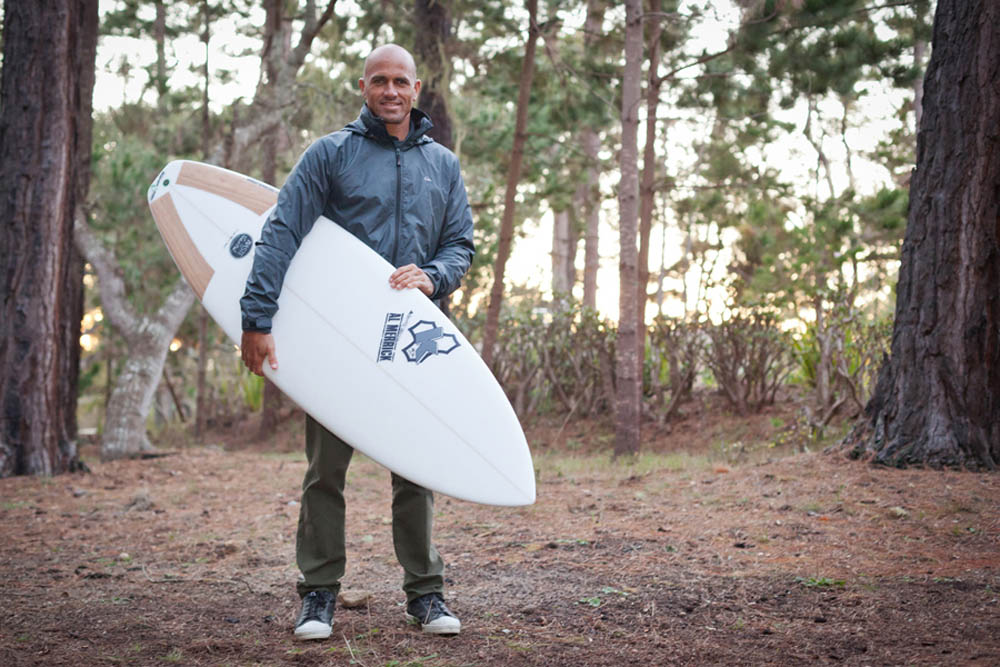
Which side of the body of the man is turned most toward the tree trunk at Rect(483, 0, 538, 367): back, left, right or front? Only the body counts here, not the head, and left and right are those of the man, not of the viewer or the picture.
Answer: back

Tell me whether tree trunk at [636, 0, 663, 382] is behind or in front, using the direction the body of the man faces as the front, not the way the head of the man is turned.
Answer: behind

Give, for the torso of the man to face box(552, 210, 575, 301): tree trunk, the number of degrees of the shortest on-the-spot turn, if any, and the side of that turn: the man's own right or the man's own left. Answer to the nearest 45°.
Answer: approximately 180°

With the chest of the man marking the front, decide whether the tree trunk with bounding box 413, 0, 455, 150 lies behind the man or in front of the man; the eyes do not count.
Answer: behind

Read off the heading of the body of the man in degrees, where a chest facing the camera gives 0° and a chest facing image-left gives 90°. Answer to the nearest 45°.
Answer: approximately 0°

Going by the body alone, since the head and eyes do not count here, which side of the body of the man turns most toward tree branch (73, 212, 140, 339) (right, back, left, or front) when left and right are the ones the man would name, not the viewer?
back
